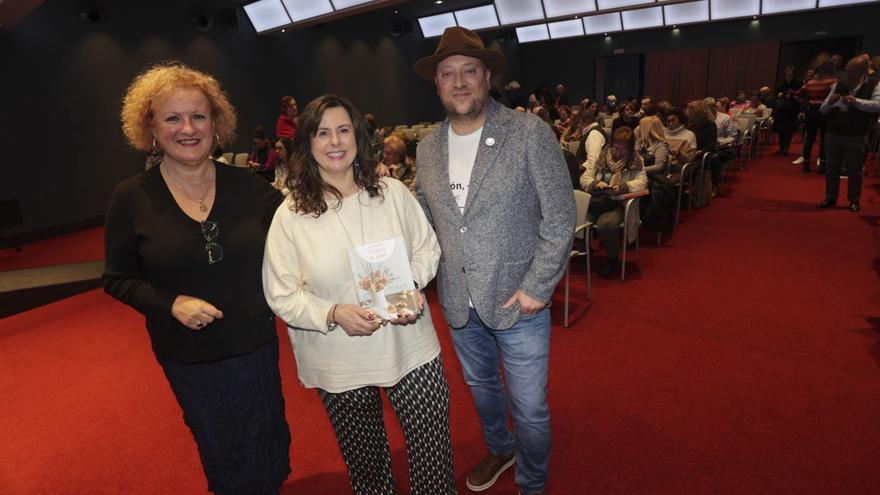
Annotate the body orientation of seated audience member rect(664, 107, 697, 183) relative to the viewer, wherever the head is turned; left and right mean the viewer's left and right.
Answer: facing the viewer and to the left of the viewer

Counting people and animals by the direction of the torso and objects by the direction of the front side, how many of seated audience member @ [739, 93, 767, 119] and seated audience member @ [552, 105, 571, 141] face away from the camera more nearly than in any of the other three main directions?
0

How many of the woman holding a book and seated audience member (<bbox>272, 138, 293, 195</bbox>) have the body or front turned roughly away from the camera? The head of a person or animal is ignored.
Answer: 0

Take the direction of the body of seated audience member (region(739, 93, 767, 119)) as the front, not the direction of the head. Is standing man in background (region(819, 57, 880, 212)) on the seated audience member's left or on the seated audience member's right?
on the seated audience member's left

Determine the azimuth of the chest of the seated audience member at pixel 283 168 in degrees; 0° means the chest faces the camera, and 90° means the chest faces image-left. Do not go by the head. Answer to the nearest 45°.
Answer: approximately 45°

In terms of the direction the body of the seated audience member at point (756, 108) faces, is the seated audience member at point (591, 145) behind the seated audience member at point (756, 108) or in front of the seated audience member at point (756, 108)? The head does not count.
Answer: in front

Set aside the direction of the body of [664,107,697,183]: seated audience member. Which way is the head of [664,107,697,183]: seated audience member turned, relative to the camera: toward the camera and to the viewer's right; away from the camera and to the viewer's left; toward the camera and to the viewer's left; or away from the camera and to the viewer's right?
toward the camera and to the viewer's left
